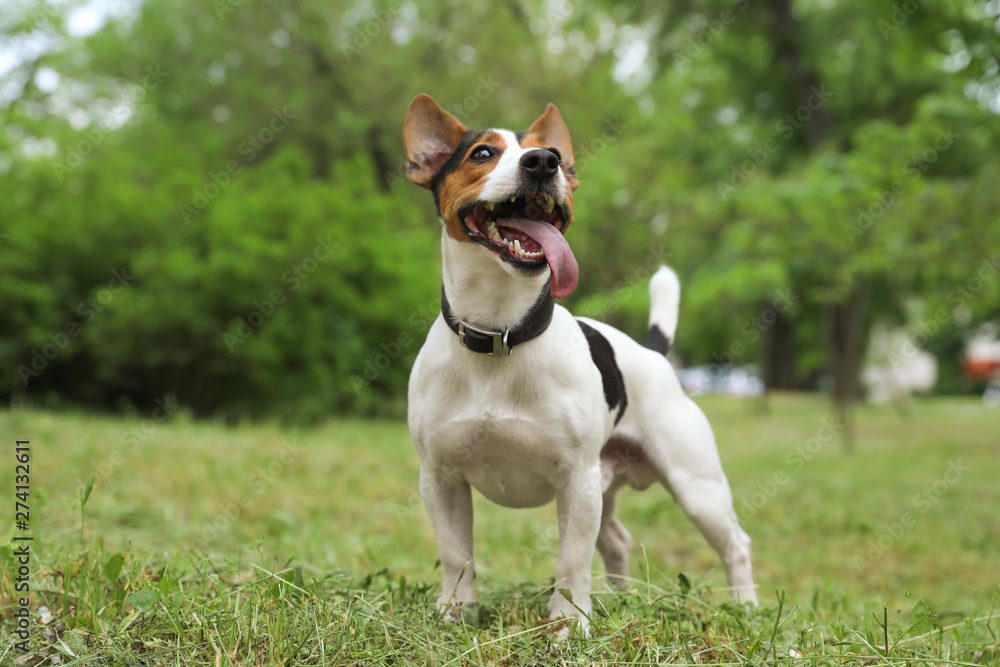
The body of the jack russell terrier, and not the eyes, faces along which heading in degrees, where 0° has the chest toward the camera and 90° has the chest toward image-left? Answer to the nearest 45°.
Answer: approximately 45°

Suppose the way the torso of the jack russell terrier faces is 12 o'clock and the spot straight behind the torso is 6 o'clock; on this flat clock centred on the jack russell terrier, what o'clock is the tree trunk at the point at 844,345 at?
The tree trunk is roughly at 5 o'clock from the jack russell terrier.
